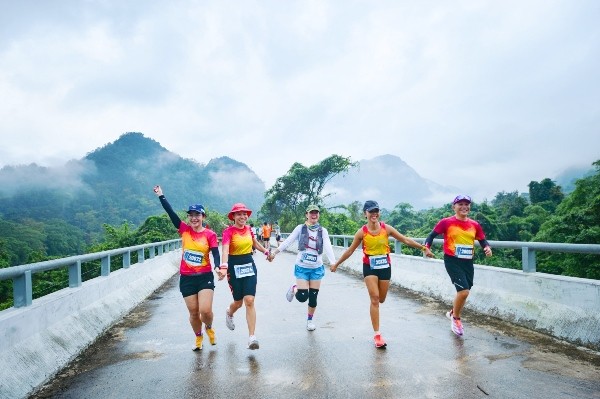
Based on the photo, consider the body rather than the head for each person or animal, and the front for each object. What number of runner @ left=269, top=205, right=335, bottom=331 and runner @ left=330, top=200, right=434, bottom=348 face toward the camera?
2

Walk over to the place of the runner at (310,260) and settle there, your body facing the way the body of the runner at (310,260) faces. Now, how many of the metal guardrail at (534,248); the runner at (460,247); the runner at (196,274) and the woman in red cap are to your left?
2

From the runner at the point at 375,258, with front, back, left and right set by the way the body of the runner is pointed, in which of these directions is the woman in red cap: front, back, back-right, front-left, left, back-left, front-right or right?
right

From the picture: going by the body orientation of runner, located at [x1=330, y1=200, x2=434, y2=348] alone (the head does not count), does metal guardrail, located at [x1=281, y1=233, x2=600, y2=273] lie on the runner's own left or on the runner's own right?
on the runner's own left

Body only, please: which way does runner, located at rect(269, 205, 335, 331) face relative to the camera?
toward the camera

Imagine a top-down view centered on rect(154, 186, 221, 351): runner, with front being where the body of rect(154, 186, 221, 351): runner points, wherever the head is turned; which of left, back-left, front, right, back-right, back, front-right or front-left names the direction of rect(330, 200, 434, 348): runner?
left

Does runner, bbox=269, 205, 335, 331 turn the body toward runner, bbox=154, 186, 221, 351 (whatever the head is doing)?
no

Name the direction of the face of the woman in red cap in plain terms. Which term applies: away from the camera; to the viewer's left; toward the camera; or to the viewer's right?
toward the camera

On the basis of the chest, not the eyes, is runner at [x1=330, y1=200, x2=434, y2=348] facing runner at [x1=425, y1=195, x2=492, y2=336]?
no

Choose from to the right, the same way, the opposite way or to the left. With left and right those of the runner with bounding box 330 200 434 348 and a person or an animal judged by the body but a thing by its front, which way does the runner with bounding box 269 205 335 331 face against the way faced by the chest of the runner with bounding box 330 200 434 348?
the same way

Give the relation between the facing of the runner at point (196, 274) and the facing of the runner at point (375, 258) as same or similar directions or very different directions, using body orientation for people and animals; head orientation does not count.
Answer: same or similar directions

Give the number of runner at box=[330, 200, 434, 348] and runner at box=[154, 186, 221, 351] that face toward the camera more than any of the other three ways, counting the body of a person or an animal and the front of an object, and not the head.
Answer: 2

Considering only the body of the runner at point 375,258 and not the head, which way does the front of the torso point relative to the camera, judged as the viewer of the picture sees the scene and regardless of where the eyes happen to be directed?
toward the camera

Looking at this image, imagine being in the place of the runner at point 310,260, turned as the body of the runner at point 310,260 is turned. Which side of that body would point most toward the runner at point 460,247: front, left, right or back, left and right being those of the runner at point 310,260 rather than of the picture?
left

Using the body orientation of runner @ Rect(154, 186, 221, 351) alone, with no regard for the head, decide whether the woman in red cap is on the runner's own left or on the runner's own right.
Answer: on the runner's own left

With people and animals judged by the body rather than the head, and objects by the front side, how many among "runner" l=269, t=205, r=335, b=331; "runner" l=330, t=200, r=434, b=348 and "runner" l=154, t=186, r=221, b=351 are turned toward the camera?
3

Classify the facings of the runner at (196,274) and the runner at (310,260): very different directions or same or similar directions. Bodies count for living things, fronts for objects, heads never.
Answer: same or similar directions

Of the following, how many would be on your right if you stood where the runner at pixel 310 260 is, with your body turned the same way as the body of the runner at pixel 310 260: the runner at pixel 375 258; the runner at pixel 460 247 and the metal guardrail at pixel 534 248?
0

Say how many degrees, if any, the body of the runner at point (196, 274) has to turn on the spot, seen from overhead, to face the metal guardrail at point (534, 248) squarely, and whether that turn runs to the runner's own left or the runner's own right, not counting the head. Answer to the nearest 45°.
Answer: approximately 90° to the runner's own left
